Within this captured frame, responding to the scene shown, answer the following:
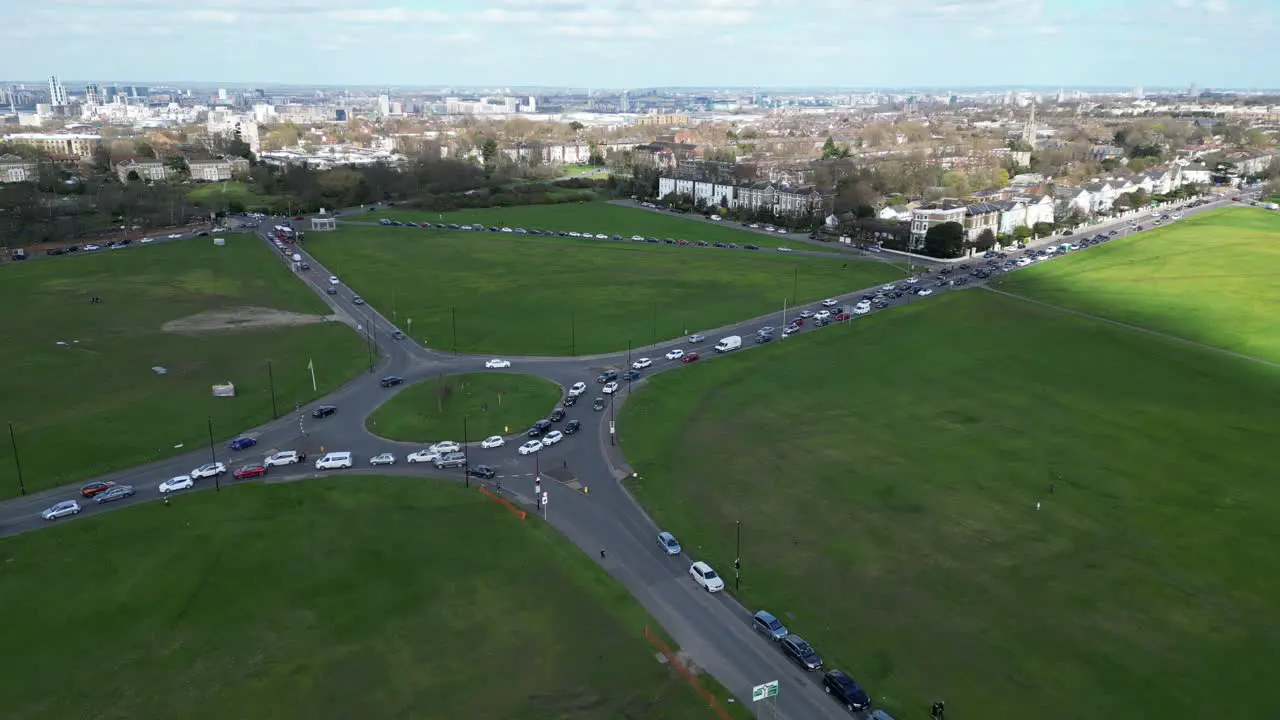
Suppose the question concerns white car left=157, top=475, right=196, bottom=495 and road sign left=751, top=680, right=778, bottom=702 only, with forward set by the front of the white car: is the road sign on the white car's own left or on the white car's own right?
on the white car's own left

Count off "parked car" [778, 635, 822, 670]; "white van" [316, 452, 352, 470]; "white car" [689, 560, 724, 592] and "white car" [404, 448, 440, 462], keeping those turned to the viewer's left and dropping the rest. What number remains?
2

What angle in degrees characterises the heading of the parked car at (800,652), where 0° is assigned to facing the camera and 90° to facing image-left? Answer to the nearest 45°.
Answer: approximately 315°

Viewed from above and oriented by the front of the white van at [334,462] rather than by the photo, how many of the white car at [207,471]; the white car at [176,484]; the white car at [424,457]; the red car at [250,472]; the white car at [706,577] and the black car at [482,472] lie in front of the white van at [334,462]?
3

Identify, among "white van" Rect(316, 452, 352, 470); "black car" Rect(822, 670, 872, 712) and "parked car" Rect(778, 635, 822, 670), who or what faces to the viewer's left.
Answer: the white van

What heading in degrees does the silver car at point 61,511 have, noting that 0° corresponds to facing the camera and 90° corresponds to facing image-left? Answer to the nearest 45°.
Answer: approximately 45°

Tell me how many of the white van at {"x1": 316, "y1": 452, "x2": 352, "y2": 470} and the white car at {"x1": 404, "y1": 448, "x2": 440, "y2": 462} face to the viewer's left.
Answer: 2

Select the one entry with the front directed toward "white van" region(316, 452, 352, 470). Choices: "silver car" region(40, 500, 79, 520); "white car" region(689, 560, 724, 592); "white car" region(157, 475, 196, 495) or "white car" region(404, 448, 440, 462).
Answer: "white car" region(404, 448, 440, 462)

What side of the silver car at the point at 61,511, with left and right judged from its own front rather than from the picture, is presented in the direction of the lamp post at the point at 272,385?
back

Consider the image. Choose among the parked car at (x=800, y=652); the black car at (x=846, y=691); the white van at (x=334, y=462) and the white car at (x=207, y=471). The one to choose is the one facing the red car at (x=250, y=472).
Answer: the white van at (x=334, y=462)

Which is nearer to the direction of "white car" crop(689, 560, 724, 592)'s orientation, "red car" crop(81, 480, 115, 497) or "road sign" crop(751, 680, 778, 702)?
the road sign
